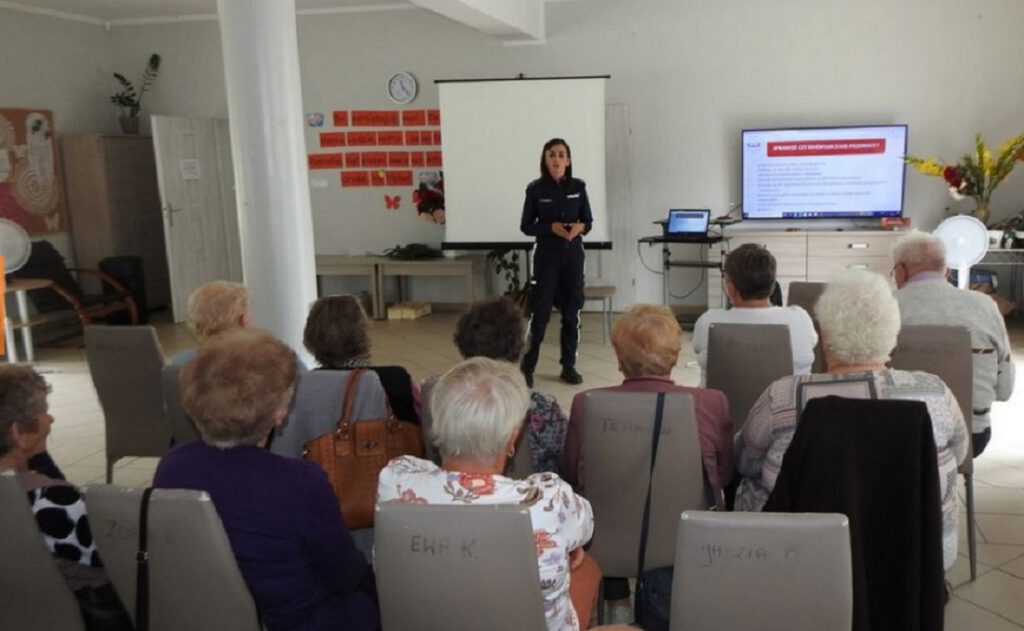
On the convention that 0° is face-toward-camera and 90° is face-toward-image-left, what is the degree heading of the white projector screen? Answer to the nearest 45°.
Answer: approximately 0°

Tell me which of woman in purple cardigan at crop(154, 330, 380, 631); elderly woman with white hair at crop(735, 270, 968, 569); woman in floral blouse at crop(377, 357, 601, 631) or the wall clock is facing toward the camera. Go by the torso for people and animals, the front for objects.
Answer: the wall clock

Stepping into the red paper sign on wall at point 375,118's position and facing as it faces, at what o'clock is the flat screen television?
The flat screen television is roughly at 10 o'clock from the red paper sign on wall.

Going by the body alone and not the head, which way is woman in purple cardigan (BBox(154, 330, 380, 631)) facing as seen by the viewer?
away from the camera

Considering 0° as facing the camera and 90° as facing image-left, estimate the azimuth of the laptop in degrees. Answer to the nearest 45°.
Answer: approximately 0°

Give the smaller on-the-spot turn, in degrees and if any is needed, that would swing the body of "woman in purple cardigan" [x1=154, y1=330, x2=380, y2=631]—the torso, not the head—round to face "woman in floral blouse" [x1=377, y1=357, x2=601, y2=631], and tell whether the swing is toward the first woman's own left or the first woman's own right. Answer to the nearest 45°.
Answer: approximately 90° to the first woman's own right

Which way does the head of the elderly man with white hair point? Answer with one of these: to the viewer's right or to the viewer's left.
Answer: to the viewer's left

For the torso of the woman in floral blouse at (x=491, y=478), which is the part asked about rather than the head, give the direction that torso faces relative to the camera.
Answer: away from the camera

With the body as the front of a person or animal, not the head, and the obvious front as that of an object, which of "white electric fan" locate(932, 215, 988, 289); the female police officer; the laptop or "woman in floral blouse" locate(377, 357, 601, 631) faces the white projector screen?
the woman in floral blouse

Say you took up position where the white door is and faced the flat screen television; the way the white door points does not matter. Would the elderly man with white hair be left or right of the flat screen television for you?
right

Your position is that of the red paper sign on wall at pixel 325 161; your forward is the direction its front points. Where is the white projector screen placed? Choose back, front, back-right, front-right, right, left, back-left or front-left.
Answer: front-left

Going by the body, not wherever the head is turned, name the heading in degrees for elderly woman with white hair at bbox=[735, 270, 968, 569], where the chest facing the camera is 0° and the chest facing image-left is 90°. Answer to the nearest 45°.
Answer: approximately 180°

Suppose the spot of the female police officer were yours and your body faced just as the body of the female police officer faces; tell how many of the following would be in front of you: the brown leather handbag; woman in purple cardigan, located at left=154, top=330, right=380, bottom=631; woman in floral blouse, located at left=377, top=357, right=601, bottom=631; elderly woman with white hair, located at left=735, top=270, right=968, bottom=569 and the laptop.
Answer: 4
